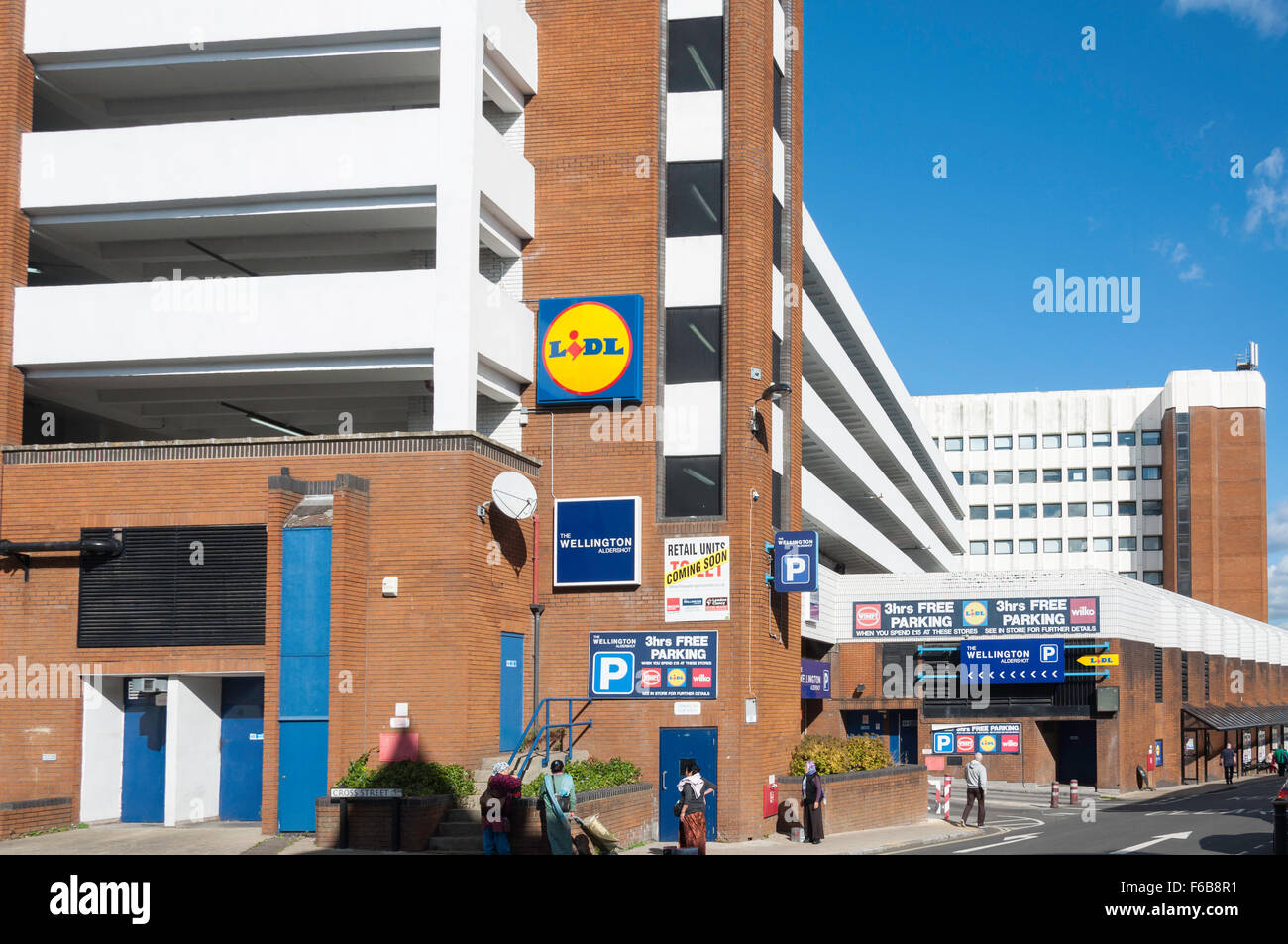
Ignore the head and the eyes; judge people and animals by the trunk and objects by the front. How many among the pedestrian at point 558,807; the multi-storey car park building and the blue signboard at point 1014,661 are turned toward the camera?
2

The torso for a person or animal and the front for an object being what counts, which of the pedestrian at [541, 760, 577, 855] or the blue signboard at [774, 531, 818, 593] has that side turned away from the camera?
the pedestrian

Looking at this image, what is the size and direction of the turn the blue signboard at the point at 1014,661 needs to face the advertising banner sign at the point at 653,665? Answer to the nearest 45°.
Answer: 0° — it already faces it

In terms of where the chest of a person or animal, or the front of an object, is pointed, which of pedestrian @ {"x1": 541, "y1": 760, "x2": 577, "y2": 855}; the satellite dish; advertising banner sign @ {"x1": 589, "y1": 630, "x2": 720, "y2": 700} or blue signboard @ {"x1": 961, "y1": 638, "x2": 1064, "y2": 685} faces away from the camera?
the pedestrian

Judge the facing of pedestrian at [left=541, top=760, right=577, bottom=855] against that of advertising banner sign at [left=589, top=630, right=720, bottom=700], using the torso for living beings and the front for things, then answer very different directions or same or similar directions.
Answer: very different directions

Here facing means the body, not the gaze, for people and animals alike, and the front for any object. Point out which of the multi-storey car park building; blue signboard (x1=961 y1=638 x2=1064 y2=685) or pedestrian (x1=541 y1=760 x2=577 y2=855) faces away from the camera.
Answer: the pedestrian

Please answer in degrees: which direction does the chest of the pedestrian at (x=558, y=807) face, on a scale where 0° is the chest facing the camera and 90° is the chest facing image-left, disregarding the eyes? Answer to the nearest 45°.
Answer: approximately 180°

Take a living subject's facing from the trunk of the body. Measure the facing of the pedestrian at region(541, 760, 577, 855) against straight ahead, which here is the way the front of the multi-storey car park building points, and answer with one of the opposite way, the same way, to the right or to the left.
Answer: the opposite way
